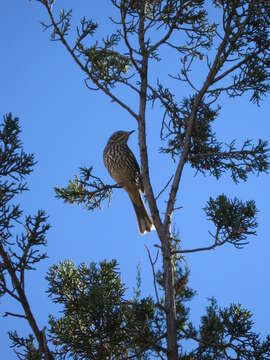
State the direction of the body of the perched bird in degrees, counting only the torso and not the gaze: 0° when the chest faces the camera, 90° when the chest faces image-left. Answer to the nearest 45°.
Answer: approximately 45°
